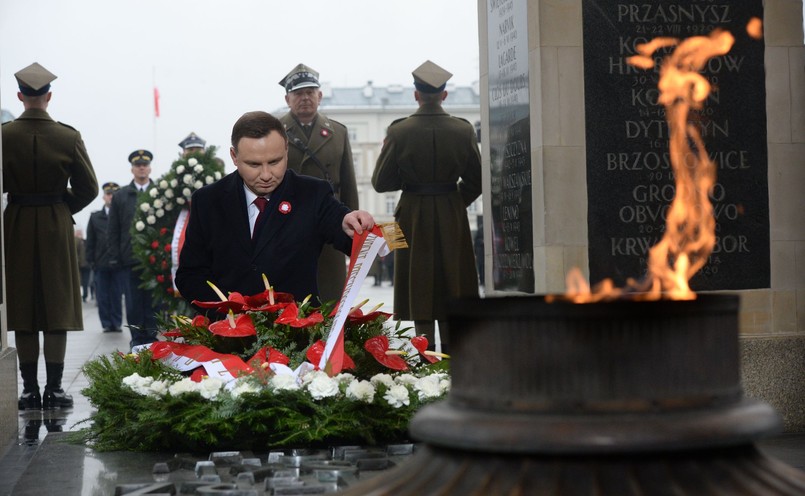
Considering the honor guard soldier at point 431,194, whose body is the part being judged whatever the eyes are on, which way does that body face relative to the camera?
away from the camera

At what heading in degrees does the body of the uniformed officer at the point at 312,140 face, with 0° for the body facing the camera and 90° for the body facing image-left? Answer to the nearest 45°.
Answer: approximately 0°

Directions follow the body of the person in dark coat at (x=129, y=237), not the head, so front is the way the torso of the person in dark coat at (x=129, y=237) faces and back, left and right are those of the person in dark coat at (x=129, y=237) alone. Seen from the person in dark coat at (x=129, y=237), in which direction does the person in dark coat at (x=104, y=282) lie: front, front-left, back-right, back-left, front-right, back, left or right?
back

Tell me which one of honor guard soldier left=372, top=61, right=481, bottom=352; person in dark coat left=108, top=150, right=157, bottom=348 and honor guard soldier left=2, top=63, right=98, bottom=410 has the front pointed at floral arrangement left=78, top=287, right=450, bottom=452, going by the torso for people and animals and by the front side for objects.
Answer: the person in dark coat

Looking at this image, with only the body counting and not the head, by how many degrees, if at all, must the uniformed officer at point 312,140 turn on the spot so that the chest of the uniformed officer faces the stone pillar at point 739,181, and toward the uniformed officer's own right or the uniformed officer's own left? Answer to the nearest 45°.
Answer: approximately 45° to the uniformed officer's own left

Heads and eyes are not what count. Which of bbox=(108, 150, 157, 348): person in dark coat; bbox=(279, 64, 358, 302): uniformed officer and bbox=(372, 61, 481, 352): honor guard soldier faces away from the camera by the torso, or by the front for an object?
the honor guard soldier

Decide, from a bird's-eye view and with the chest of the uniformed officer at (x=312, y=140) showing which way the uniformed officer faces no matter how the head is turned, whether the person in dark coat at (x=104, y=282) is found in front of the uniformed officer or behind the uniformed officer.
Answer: behind

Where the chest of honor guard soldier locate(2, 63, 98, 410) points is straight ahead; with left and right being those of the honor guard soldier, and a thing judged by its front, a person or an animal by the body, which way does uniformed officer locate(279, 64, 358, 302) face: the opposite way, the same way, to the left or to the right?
the opposite way

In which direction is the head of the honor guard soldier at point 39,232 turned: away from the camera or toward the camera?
away from the camera

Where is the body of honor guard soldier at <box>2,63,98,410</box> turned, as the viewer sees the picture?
away from the camera

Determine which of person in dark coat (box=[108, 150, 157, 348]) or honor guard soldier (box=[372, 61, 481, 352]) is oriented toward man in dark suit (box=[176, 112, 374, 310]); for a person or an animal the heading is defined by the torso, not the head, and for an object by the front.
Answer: the person in dark coat

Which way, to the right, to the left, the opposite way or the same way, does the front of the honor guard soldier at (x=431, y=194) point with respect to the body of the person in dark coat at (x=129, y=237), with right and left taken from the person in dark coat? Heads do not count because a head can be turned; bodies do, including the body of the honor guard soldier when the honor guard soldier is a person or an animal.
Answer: the opposite way

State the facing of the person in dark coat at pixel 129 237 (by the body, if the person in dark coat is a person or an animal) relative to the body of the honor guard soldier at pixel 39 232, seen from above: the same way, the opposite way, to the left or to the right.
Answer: the opposite way

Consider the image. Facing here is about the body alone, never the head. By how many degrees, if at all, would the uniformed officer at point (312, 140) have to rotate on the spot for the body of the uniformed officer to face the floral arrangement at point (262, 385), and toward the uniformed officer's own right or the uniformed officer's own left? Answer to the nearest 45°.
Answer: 0° — they already face it

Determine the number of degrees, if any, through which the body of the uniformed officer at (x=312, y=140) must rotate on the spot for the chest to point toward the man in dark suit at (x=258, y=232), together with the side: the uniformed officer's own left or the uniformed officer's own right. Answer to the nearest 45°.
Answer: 0° — they already face them

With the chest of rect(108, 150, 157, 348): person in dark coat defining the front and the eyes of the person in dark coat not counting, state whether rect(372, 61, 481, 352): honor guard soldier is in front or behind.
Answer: in front
